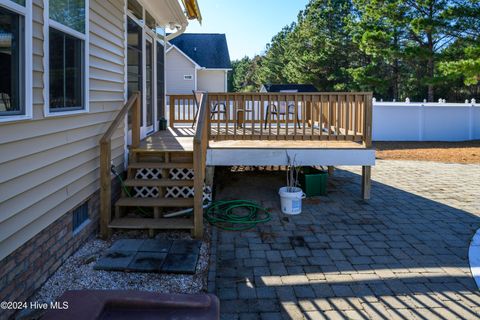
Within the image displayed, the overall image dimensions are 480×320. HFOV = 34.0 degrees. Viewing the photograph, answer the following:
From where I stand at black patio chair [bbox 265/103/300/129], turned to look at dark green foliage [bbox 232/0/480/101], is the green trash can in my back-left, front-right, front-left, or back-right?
back-right
